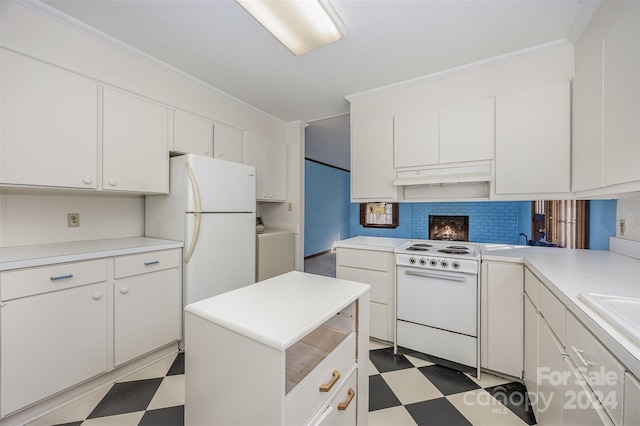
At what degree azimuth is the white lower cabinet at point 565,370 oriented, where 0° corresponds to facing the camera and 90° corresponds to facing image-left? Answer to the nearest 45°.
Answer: approximately 90°

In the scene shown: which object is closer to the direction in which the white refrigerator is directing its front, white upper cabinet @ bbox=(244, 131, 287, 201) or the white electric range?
the white electric range

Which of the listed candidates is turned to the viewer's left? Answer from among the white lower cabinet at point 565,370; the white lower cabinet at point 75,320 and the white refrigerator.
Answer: the white lower cabinet at point 565,370

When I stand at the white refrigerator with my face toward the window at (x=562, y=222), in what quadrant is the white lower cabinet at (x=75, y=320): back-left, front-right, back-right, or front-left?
back-right

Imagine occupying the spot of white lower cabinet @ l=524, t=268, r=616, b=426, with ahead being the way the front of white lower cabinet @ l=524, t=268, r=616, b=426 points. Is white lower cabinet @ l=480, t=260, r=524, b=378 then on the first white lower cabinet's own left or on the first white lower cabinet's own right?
on the first white lower cabinet's own right

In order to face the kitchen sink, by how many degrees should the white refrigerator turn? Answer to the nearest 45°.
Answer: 0° — it already faces it

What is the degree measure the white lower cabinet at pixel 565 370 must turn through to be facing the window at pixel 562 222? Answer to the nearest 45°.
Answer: approximately 90° to its right

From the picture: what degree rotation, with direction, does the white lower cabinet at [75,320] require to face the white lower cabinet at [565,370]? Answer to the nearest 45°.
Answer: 0° — it already faces it
